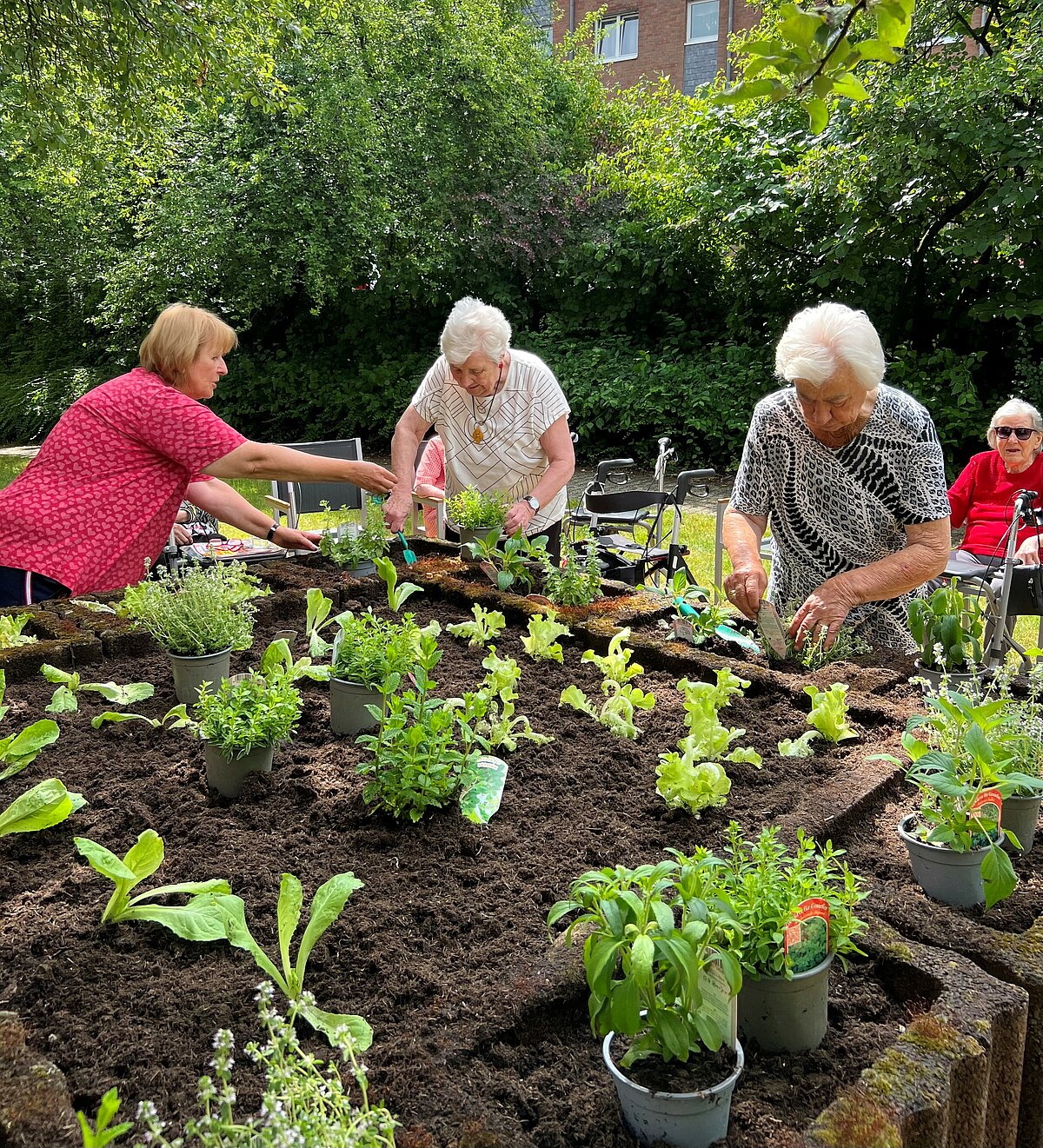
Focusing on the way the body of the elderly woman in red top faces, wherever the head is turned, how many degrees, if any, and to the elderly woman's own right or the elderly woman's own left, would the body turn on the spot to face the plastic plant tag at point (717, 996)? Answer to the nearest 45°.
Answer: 0° — they already face it

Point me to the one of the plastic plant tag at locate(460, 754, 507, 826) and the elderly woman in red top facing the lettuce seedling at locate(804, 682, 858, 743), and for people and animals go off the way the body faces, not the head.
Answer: the elderly woman in red top

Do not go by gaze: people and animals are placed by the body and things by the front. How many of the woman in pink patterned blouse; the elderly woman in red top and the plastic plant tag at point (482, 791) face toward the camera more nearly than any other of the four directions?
2

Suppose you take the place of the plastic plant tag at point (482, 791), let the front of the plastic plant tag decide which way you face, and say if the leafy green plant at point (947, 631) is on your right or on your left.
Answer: on your left

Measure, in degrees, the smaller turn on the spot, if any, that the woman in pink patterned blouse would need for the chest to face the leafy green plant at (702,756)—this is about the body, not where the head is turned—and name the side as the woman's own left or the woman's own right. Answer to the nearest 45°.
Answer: approximately 45° to the woman's own right

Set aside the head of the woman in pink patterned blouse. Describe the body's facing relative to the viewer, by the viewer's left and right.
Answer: facing to the right of the viewer

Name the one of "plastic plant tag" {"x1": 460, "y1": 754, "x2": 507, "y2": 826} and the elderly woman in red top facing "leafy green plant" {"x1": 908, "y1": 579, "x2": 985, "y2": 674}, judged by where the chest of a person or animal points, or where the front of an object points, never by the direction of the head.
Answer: the elderly woman in red top

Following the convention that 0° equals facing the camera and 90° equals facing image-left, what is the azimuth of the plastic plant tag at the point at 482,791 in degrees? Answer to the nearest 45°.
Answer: approximately 0°

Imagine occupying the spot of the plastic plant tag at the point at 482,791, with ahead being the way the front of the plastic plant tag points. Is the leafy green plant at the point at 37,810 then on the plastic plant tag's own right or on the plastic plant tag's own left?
on the plastic plant tag's own right

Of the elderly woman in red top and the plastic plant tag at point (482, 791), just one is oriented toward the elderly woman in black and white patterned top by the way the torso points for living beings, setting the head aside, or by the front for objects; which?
the elderly woman in red top

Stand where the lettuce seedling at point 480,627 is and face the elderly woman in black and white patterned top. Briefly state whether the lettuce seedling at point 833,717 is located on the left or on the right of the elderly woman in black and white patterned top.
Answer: right

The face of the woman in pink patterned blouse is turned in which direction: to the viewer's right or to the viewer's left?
to the viewer's right

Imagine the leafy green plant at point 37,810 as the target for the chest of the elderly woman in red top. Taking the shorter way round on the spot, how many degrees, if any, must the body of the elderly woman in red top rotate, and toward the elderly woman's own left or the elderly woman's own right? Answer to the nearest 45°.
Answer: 0° — they already face it

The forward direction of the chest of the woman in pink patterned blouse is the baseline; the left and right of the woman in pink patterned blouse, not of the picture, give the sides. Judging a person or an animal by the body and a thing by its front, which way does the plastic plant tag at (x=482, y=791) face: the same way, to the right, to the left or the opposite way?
to the right

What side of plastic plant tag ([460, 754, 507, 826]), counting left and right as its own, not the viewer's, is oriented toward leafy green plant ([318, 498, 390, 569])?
back
